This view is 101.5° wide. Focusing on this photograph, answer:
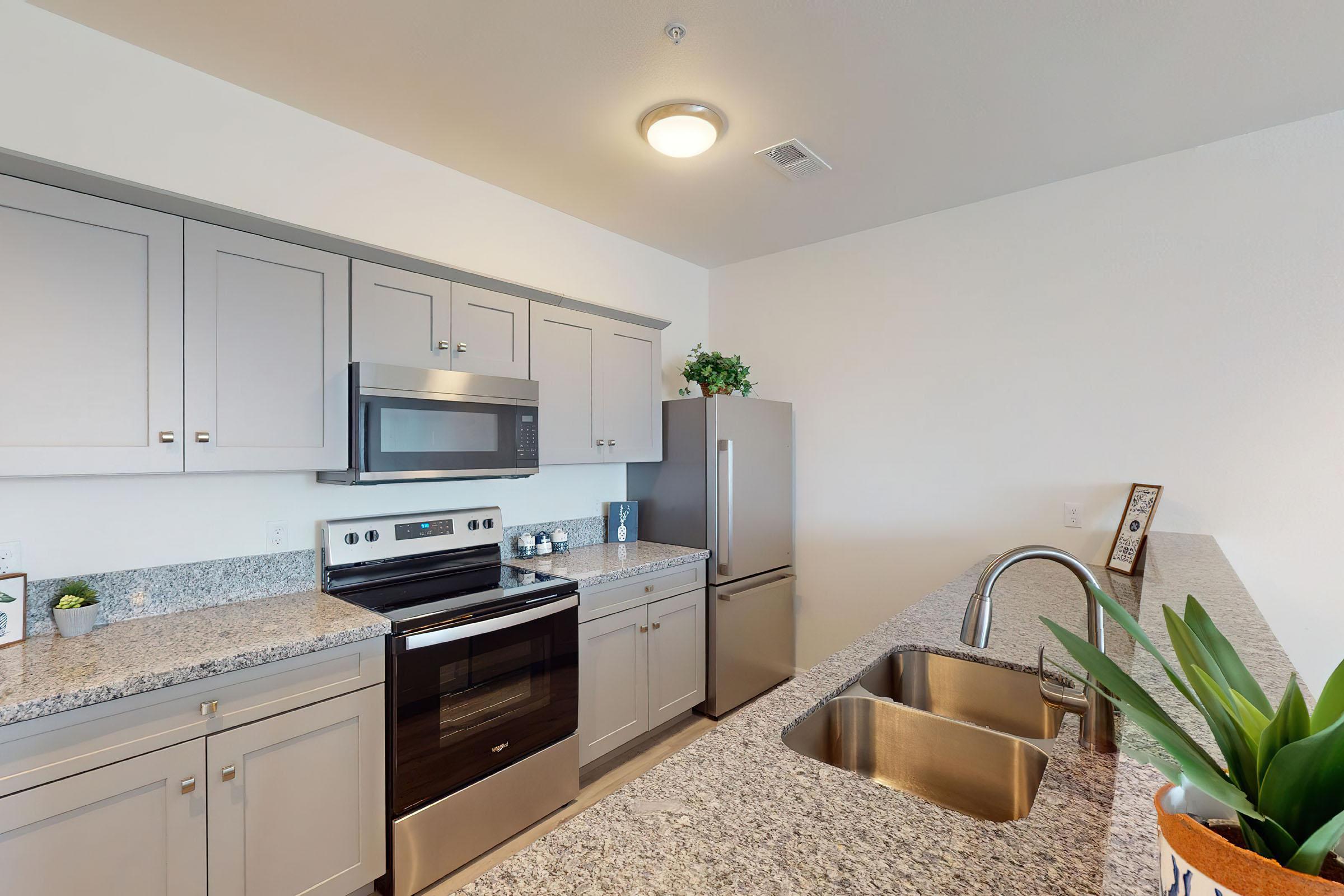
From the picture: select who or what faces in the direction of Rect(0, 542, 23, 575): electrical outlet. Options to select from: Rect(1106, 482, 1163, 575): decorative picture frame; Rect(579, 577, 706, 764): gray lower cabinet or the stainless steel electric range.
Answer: the decorative picture frame

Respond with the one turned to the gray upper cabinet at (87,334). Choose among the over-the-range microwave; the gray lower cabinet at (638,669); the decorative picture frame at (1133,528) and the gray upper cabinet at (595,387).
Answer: the decorative picture frame

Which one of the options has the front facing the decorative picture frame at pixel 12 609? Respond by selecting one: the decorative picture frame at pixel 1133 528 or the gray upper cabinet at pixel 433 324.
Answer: the decorative picture frame at pixel 1133 528

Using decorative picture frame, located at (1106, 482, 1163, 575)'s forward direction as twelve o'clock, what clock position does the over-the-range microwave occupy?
The over-the-range microwave is roughly at 12 o'clock from the decorative picture frame.

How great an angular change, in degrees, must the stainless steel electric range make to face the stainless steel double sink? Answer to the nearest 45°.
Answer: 0° — it already faces it

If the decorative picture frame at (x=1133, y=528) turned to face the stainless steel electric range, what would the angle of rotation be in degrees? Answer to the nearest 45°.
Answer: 0° — it already faces it

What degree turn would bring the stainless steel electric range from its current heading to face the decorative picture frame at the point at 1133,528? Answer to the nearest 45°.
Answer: approximately 45° to its left
